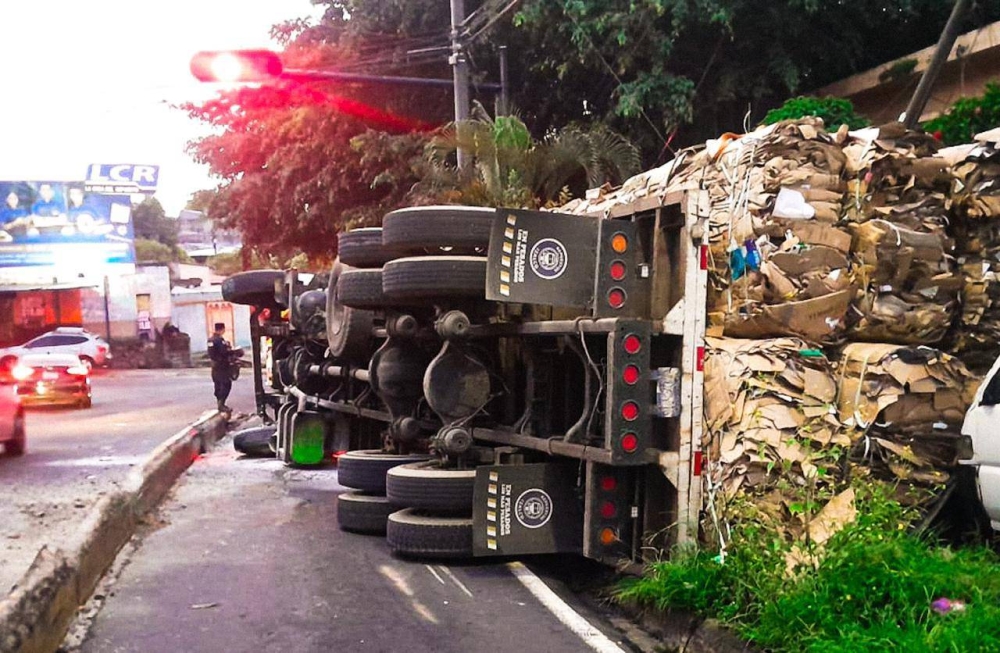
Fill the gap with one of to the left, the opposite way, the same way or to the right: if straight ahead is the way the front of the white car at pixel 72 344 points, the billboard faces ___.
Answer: to the left

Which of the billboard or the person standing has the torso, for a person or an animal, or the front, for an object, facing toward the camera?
the billboard

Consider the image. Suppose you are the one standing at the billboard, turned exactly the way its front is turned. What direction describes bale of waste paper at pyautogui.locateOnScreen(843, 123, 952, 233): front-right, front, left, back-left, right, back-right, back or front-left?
front

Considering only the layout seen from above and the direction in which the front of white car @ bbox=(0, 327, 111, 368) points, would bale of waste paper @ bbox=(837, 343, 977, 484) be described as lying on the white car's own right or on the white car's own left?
on the white car's own left

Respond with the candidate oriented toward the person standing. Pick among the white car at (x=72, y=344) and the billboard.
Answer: the billboard

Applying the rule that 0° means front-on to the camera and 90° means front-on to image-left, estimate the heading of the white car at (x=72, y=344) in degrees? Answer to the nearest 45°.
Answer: approximately 90°

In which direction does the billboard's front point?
toward the camera

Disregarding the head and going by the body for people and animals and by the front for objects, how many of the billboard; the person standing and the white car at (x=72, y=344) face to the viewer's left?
1
